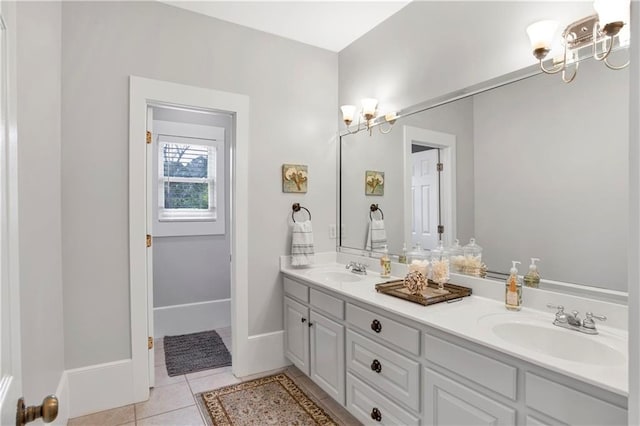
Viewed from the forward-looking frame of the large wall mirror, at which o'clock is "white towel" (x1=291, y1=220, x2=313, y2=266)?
The white towel is roughly at 2 o'clock from the large wall mirror.

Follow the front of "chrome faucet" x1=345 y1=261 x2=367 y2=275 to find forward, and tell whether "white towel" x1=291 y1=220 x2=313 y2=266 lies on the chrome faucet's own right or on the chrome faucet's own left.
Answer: on the chrome faucet's own right

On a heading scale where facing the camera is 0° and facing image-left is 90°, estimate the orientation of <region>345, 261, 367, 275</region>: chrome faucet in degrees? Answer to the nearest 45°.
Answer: approximately 45°

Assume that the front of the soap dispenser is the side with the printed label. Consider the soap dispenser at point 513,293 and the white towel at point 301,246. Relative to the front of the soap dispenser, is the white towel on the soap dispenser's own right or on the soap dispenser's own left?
on the soap dispenser's own right
